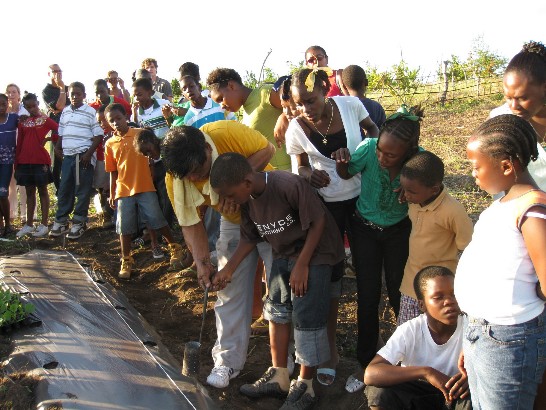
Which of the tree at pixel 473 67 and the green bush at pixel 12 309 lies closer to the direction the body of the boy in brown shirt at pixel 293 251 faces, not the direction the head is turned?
the green bush

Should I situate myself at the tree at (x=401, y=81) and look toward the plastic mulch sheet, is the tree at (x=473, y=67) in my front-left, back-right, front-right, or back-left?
back-left

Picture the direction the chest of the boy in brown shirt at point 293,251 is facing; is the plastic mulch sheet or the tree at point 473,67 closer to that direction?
the plastic mulch sheet

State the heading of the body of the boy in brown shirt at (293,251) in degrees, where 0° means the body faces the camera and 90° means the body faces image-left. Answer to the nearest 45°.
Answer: approximately 45°

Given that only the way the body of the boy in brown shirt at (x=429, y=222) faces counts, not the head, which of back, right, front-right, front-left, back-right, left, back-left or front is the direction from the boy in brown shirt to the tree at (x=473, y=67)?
back-right

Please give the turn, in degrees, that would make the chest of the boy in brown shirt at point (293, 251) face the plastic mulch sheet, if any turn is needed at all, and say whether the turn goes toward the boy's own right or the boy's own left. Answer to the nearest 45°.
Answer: approximately 45° to the boy's own right

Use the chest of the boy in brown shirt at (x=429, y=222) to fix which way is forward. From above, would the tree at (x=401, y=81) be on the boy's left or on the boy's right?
on the boy's right

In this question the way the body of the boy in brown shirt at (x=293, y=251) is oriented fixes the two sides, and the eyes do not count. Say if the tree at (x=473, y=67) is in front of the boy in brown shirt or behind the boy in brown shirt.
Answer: behind

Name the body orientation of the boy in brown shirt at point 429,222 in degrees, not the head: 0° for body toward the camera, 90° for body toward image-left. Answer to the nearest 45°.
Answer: approximately 45°

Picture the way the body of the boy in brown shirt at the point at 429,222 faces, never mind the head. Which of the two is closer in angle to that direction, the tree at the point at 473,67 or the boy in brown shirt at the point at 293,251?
the boy in brown shirt
